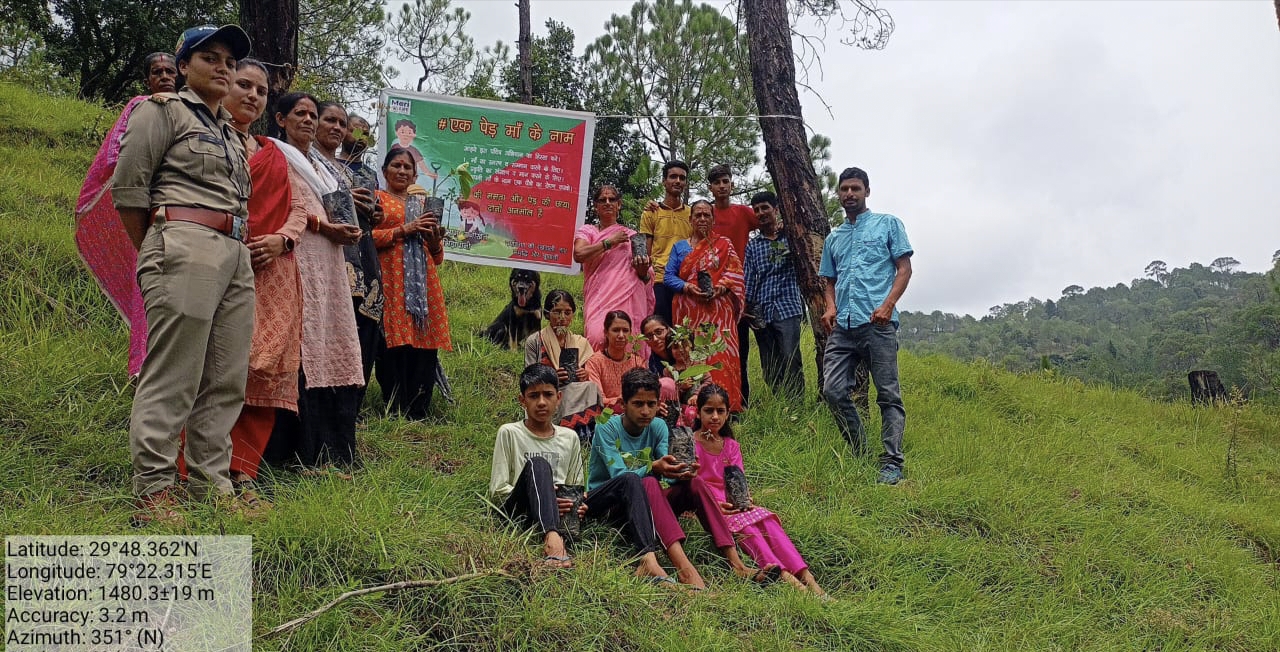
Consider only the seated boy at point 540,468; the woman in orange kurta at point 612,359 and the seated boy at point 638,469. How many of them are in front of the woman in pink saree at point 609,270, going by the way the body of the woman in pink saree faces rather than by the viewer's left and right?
3

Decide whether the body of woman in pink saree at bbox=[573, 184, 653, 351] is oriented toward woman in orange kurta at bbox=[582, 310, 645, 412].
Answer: yes

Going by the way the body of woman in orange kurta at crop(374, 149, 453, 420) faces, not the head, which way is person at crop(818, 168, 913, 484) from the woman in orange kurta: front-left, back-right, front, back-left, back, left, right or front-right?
front-left

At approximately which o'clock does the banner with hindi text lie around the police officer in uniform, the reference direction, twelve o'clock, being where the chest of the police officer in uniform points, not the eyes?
The banner with hindi text is roughly at 9 o'clock from the police officer in uniform.

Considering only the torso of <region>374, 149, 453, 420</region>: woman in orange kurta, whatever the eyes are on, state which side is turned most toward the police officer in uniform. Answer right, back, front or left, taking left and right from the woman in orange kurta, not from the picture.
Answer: right

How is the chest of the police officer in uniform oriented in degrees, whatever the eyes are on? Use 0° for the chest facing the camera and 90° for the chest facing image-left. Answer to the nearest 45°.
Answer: approximately 315°

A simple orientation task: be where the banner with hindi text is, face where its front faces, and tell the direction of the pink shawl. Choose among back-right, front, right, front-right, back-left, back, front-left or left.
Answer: front-right

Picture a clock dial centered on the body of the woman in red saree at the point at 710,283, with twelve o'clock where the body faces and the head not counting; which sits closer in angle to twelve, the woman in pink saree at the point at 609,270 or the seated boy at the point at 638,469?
the seated boy

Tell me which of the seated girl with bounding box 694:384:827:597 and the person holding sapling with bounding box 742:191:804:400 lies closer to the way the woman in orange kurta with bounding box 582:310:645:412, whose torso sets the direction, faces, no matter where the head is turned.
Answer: the seated girl

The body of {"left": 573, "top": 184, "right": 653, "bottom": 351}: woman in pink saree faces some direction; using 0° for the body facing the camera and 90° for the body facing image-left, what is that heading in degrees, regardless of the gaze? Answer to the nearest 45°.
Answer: approximately 0°

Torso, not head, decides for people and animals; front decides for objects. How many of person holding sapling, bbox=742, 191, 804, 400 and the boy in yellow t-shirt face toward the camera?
2

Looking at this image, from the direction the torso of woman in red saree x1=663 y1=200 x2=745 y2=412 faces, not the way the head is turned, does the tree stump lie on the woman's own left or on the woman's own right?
on the woman's own left
